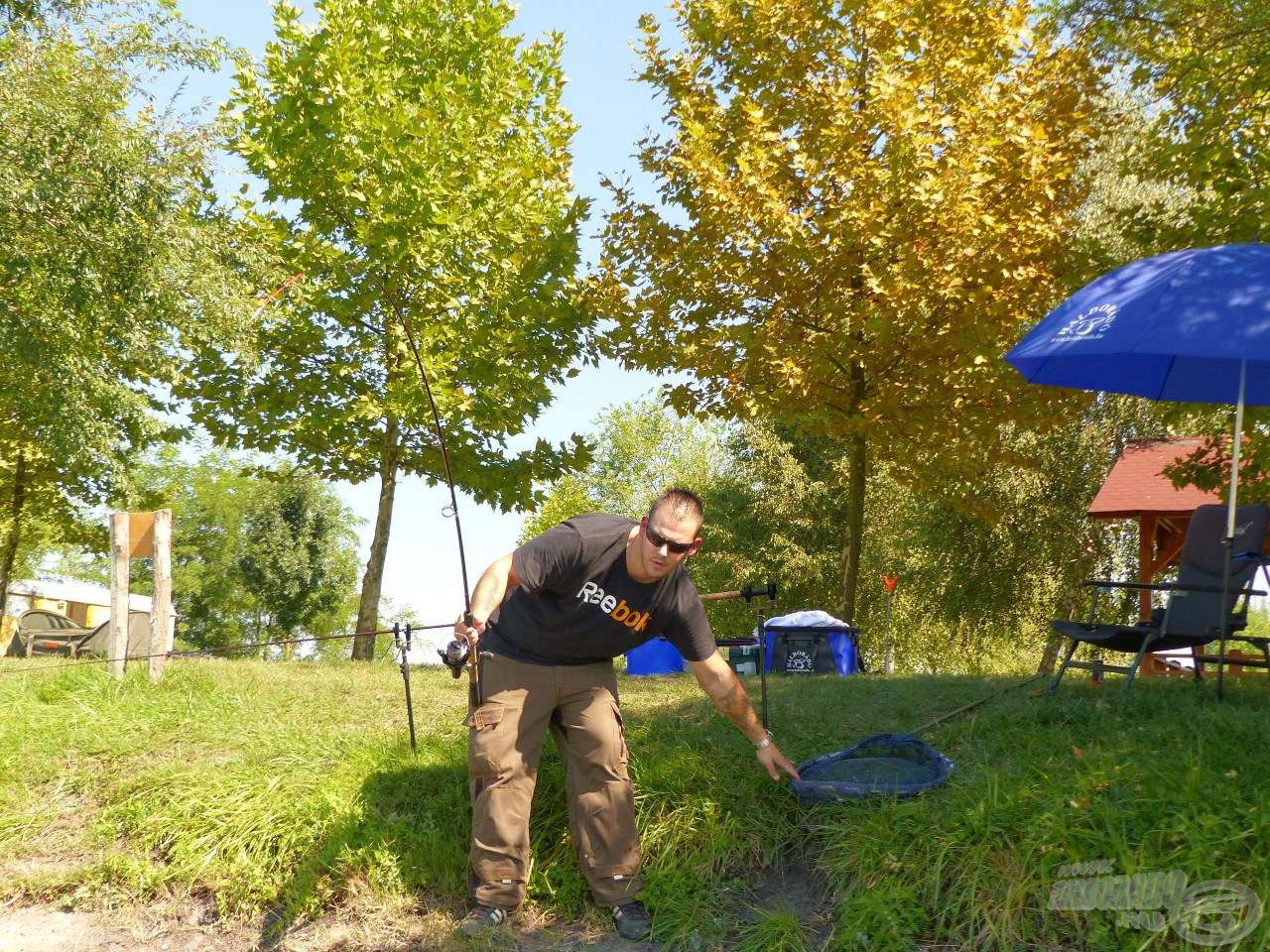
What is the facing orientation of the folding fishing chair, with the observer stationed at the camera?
facing the viewer and to the left of the viewer

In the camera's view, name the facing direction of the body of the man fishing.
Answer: toward the camera

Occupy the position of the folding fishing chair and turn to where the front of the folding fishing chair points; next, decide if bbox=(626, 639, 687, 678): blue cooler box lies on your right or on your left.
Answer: on your right

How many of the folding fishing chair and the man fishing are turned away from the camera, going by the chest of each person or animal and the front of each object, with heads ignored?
0

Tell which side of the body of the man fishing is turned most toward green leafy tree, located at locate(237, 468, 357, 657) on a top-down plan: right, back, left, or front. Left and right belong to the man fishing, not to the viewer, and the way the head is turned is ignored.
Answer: back

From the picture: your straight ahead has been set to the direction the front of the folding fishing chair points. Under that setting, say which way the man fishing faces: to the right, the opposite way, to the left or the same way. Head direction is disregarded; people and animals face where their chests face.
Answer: to the left

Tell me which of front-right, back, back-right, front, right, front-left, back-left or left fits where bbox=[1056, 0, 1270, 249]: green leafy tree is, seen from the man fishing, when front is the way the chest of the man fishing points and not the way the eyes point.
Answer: back-left

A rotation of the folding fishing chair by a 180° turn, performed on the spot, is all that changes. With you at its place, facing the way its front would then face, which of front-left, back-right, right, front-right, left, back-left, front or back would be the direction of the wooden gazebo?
front-left

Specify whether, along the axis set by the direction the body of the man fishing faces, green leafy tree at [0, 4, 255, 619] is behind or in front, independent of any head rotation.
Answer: behind

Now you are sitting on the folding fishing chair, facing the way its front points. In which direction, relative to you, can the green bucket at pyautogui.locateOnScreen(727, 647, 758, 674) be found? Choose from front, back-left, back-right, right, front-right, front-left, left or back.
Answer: right
